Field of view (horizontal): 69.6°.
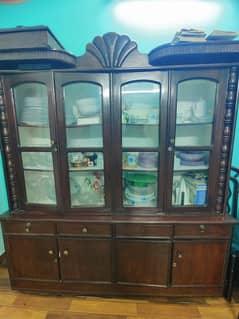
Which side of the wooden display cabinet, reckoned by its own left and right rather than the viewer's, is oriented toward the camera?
front
